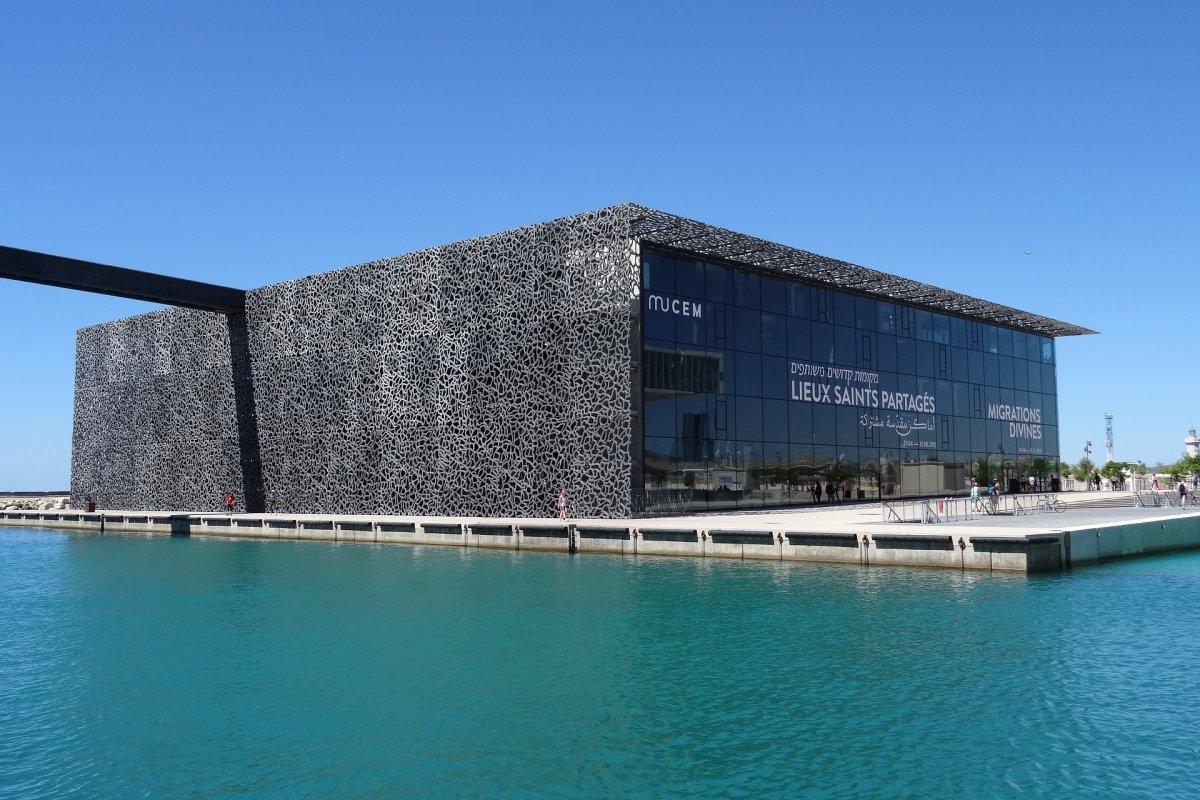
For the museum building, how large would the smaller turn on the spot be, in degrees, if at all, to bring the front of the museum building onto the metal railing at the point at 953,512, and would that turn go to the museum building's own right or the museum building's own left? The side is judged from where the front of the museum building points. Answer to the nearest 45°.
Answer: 0° — it already faces it

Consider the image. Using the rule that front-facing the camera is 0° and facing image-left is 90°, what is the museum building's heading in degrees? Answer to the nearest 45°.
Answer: approximately 315°

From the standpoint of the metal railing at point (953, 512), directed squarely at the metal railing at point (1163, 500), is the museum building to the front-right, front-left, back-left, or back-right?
back-left

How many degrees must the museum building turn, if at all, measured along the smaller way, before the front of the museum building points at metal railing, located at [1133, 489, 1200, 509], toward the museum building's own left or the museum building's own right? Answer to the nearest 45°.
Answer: approximately 45° to the museum building's own left
